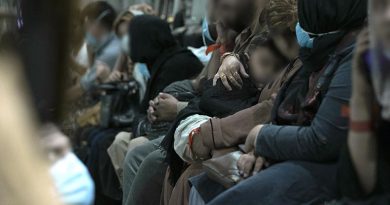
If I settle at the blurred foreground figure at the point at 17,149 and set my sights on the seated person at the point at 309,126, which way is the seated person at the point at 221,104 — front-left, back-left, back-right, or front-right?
front-left

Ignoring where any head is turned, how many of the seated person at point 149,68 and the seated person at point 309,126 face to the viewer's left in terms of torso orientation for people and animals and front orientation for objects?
2

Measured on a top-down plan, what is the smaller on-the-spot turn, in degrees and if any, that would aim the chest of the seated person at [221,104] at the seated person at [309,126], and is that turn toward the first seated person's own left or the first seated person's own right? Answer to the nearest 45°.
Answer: approximately 90° to the first seated person's own left

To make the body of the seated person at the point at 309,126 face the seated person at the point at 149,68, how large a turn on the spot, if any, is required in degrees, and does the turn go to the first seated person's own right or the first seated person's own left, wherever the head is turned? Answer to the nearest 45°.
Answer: approximately 45° to the first seated person's own right

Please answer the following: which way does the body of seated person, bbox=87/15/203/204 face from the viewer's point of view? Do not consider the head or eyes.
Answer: to the viewer's left

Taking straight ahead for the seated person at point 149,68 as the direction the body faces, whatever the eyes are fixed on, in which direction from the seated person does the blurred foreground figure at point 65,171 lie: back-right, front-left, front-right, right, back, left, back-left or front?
left

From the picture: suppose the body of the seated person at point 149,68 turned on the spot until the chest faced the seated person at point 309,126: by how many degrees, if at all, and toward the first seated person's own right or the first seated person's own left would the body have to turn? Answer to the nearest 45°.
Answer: approximately 90° to the first seated person's own left

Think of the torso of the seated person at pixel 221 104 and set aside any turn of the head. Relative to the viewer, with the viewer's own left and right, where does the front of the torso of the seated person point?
facing the viewer and to the left of the viewer

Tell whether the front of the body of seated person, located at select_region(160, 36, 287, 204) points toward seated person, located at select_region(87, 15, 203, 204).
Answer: no

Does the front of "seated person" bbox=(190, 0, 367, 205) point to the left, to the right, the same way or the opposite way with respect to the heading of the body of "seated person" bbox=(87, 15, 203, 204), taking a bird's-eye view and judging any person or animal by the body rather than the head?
the same way

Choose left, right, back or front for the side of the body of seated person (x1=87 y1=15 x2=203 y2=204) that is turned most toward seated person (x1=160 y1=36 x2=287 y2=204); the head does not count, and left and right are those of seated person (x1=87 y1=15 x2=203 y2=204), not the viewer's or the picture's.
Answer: left
